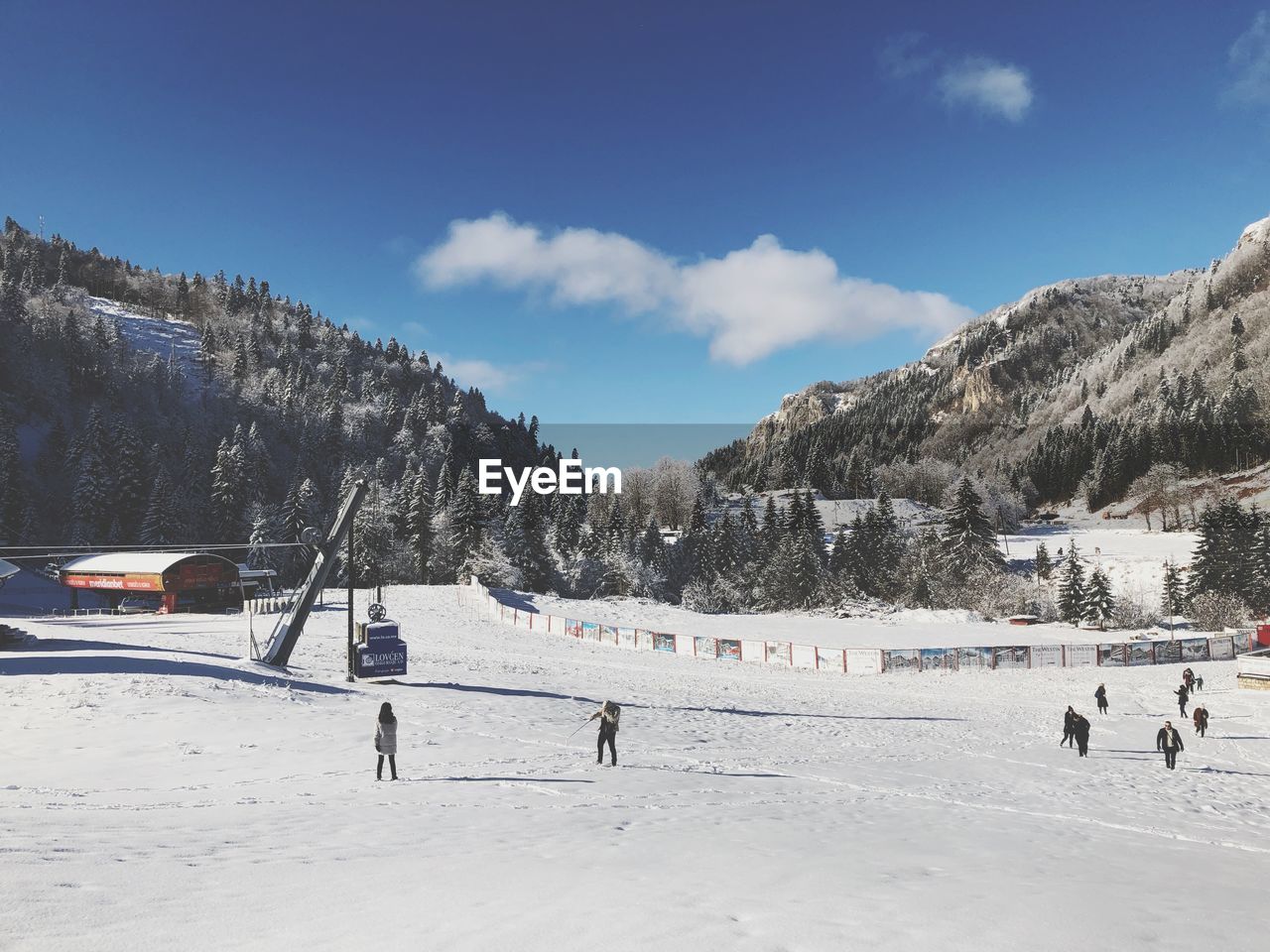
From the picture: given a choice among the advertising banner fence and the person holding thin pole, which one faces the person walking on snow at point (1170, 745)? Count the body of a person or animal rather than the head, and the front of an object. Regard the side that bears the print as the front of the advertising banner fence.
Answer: the advertising banner fence

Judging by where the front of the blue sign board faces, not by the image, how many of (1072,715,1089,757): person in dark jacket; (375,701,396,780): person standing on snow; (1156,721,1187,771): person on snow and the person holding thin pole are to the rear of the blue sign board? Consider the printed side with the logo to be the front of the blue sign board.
0

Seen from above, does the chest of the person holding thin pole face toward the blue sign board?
no

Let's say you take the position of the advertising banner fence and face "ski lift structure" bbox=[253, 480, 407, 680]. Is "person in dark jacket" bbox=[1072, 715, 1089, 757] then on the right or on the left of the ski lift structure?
left

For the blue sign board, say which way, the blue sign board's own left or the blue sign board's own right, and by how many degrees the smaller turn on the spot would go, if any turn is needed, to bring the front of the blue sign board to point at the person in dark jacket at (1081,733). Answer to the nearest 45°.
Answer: approximately 45° to the blue sign board's own left

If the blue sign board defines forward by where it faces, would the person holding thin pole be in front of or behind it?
in front

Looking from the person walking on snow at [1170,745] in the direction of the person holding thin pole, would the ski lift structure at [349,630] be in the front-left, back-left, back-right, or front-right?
front-right

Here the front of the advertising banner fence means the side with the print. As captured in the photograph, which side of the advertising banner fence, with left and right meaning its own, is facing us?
front

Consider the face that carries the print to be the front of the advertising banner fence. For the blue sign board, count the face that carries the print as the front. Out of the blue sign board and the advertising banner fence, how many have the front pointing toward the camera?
2

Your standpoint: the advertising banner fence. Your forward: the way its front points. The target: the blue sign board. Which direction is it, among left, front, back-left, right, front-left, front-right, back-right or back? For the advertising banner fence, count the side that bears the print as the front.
front-right

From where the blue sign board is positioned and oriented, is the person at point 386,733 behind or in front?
in front

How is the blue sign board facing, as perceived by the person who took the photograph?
facing the viewer

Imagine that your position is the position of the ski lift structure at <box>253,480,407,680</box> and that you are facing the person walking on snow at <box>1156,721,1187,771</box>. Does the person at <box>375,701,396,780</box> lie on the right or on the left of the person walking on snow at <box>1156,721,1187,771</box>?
right
